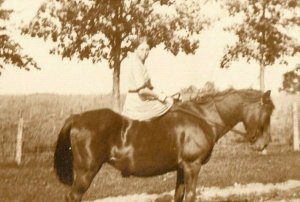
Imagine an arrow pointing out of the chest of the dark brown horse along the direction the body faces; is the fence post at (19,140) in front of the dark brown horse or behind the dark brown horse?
behind

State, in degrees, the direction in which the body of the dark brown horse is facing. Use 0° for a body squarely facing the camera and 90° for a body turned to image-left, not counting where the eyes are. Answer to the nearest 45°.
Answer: approximately 270°
